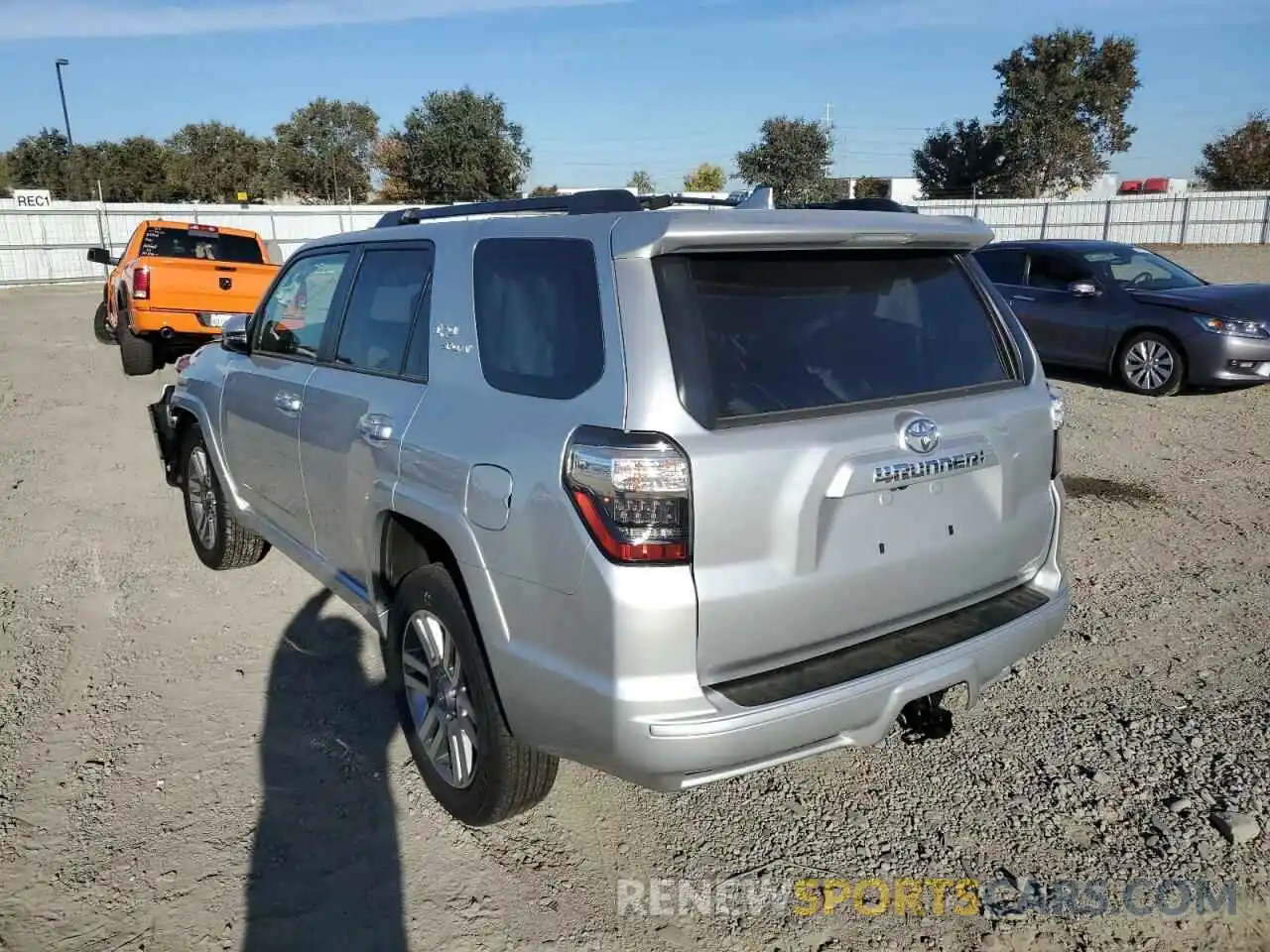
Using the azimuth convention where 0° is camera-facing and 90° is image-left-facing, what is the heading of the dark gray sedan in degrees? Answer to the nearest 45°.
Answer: approximately 315°

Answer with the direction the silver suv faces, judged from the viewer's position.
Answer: facing away from the viewer and to the left of the viewer

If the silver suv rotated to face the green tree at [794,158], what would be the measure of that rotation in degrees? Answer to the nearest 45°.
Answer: approximately 45° to its right

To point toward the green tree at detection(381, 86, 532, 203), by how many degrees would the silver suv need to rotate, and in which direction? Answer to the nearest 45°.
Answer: approximately 45° to its right

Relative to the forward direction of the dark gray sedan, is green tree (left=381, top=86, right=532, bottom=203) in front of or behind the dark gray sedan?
behind

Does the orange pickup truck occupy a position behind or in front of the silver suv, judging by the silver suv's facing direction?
in front

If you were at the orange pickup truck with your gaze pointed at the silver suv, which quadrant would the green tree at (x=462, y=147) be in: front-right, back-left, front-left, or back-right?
back-left
